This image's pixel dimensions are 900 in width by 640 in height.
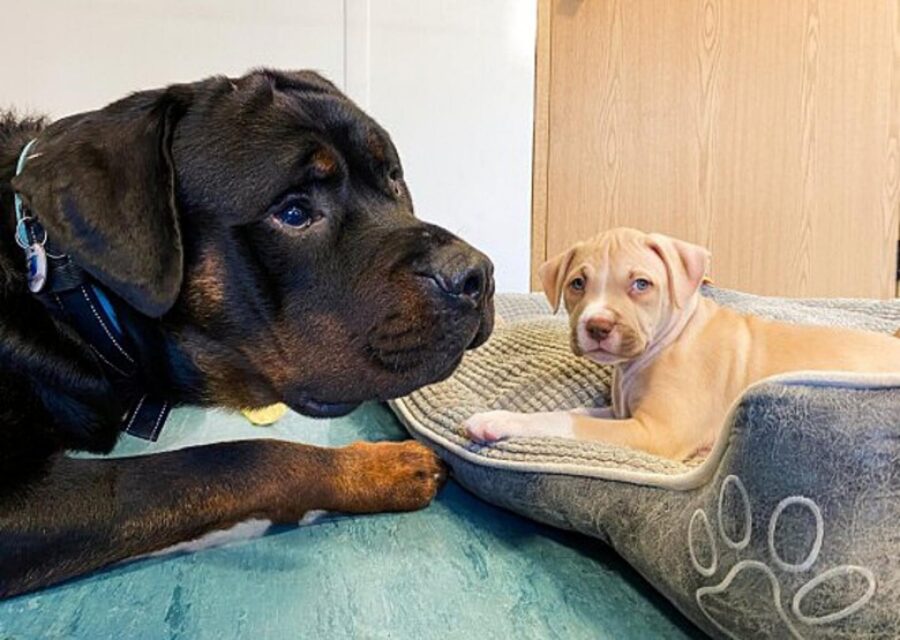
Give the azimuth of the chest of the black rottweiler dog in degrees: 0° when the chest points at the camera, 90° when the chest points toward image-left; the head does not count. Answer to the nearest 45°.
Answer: approximately 270°
